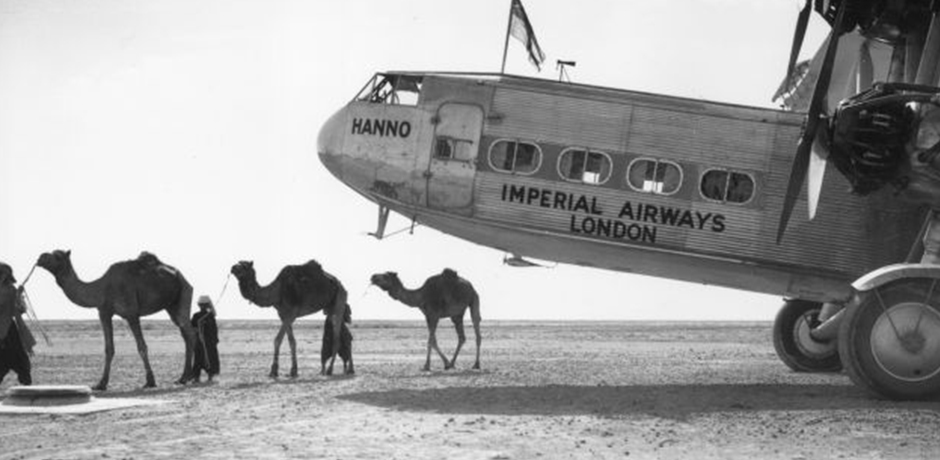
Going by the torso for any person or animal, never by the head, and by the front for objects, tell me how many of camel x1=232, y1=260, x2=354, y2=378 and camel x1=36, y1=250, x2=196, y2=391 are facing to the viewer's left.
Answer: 2

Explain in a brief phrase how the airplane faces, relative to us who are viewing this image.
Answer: facing to the left of the viewer

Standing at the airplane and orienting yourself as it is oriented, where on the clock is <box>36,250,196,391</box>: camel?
The camel is roughly at 12 o'clock from the airplane.

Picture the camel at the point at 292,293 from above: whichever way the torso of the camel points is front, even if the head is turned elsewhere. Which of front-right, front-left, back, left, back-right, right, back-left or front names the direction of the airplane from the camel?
back-left

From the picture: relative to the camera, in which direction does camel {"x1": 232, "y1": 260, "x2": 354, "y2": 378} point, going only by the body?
to the viewer's left

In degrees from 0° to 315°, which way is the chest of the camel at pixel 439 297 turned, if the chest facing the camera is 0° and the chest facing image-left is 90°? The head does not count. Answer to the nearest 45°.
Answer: approximately 90°

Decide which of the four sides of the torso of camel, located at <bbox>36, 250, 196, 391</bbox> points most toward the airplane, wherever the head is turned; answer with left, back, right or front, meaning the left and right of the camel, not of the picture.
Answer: back

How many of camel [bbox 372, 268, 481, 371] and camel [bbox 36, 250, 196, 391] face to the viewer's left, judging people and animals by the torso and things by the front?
2
